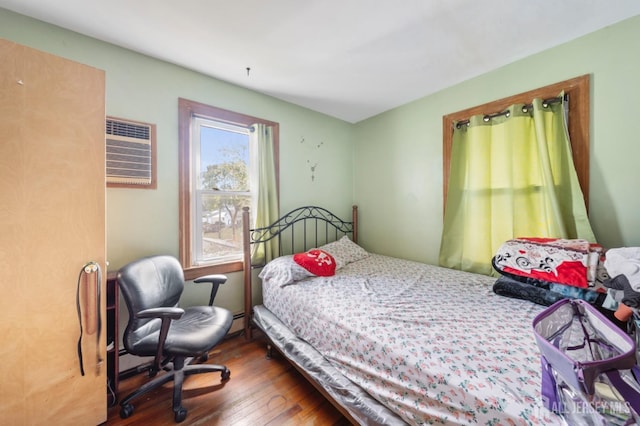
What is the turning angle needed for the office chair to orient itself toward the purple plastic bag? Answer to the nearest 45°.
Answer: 0° — it already faces it

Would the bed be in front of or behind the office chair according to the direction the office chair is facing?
in front

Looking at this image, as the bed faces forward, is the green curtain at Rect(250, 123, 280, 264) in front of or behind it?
behind

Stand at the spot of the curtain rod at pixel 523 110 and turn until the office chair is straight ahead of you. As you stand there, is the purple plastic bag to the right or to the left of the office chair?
left

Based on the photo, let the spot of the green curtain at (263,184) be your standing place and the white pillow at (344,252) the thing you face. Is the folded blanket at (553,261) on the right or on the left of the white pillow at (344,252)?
right

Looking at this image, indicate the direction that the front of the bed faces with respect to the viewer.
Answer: facing the viewer and to the right of the viewer

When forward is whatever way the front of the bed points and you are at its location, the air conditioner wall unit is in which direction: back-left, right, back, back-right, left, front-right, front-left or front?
back-right

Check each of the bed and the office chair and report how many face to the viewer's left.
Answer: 0

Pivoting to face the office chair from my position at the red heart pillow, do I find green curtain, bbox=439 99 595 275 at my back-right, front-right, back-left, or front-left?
back-left
